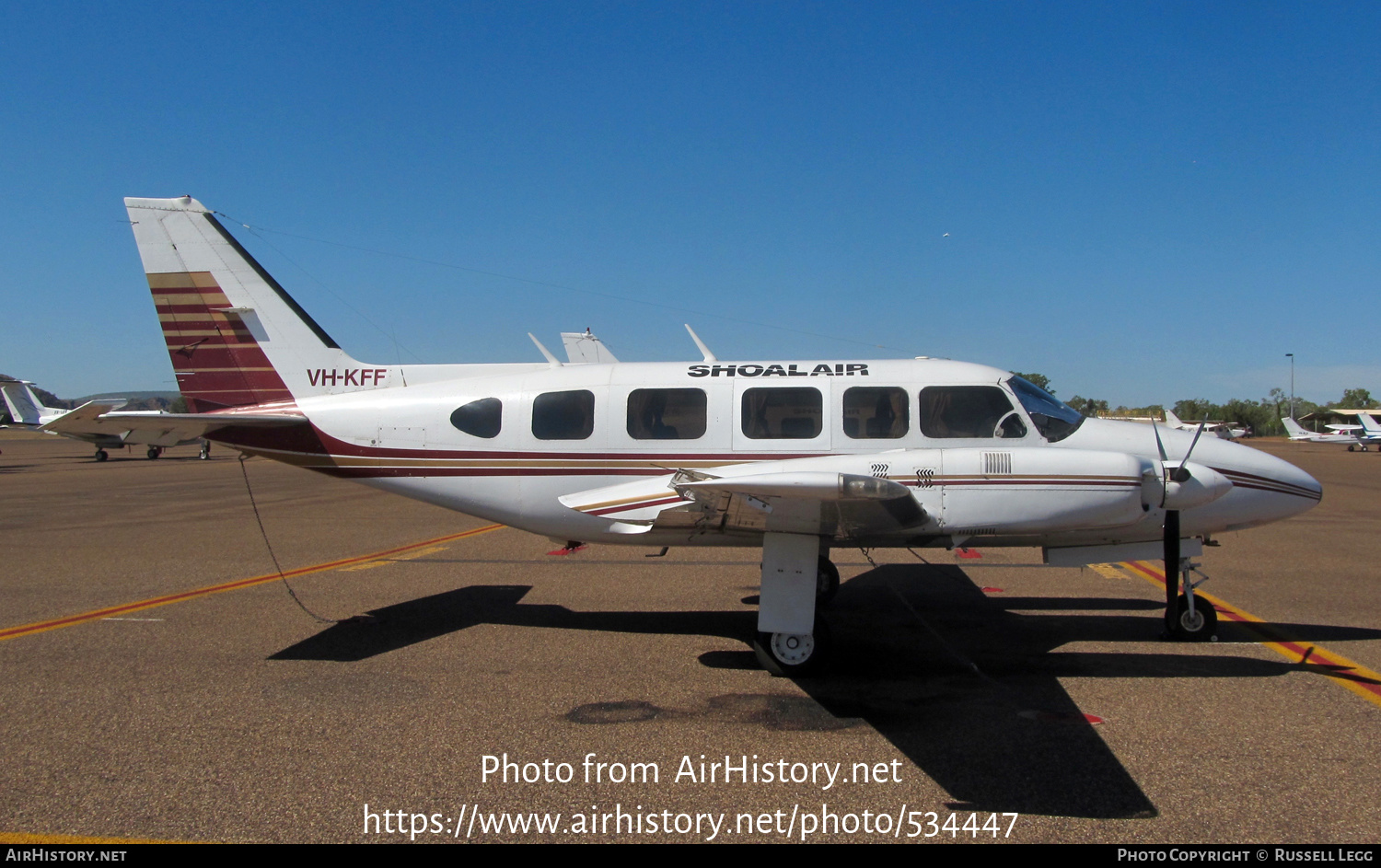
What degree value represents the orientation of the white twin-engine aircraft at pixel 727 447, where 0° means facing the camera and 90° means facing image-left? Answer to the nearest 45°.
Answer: approximately 270°
